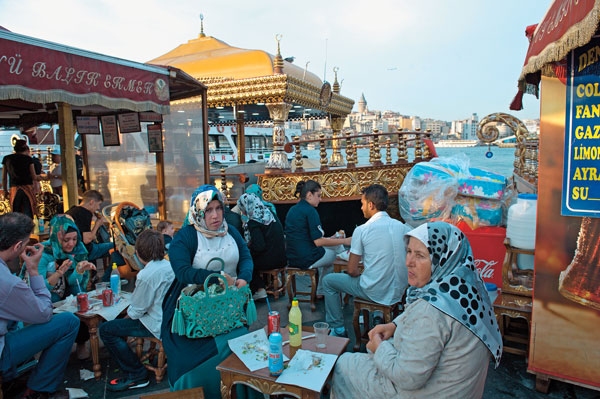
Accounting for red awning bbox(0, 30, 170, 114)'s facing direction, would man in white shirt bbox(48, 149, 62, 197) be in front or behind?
behind

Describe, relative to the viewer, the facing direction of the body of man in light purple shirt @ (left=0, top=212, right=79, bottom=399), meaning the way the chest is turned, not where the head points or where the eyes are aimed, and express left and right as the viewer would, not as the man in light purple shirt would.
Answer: facing to the right of the viewer

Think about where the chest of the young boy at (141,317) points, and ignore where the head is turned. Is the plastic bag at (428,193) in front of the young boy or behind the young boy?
behind

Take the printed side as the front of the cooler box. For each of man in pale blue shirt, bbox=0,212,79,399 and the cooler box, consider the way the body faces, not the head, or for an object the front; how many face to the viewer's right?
1

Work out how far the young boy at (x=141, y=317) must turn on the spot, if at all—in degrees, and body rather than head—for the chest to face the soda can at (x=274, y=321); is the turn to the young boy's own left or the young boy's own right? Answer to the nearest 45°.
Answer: approximately 135° to the young boy's own left

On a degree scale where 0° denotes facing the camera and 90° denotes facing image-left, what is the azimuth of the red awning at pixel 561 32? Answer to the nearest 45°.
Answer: approximately 45°

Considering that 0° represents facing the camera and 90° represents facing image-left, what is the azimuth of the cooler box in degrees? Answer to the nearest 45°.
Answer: approximately 0°

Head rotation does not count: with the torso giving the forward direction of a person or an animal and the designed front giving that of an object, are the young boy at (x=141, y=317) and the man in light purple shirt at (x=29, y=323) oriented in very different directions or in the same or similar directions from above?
very different directions

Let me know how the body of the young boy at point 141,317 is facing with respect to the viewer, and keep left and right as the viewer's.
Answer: facing to the left of the viewer
